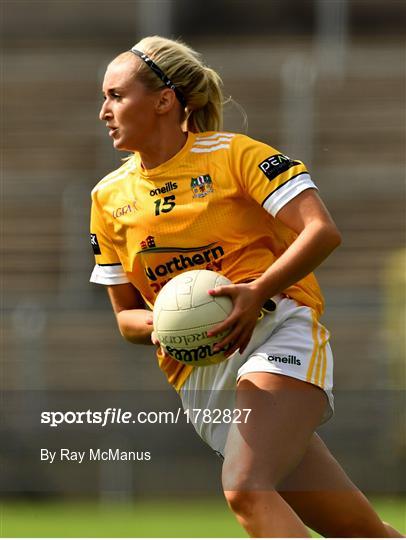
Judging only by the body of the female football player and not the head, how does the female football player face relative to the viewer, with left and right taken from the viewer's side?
facing the viewer and to the left of the viewer

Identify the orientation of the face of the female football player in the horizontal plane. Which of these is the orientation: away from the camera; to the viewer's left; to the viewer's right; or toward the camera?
to the viewer's left
